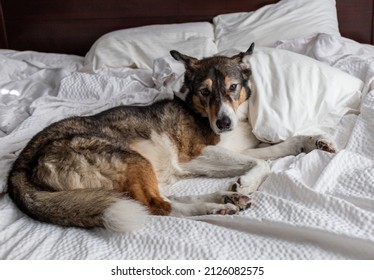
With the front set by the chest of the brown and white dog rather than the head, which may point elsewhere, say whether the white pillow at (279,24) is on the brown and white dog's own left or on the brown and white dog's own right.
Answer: on the brown and white dog's own left

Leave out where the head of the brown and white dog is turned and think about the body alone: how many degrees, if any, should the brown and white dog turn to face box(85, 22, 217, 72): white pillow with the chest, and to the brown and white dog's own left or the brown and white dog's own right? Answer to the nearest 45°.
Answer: approximately 90° to the brown and white dog's own left

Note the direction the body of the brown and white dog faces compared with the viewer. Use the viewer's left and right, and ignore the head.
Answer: facing to the right of the viewer

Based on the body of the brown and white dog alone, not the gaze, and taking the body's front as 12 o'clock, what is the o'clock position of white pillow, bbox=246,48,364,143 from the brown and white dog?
The white pillow is roughly at 11 o'clock from the brown and white dog.
